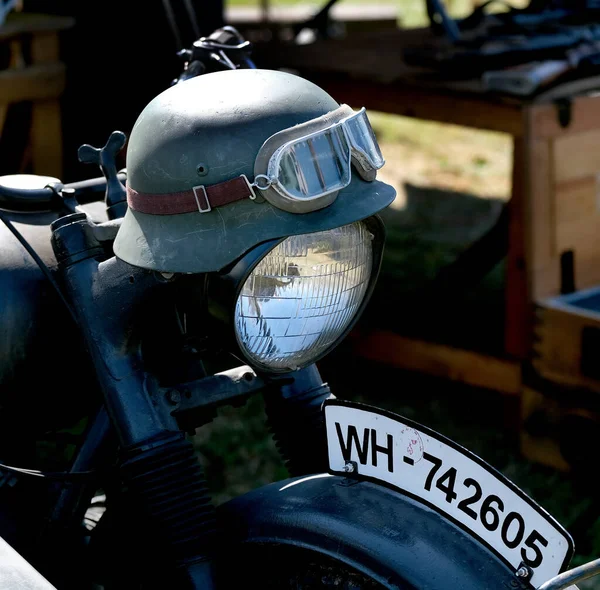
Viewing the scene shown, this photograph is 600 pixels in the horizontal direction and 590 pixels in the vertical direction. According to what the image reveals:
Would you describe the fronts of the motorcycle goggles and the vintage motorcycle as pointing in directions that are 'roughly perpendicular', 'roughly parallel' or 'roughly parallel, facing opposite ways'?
roughly parallel

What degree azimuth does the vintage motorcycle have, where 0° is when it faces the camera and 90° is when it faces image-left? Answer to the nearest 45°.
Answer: approximately 315°

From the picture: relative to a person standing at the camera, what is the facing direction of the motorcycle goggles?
facing the viewer and to the right of the viewer

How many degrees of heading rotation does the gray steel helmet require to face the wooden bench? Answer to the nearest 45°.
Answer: approximately 135° to its left
